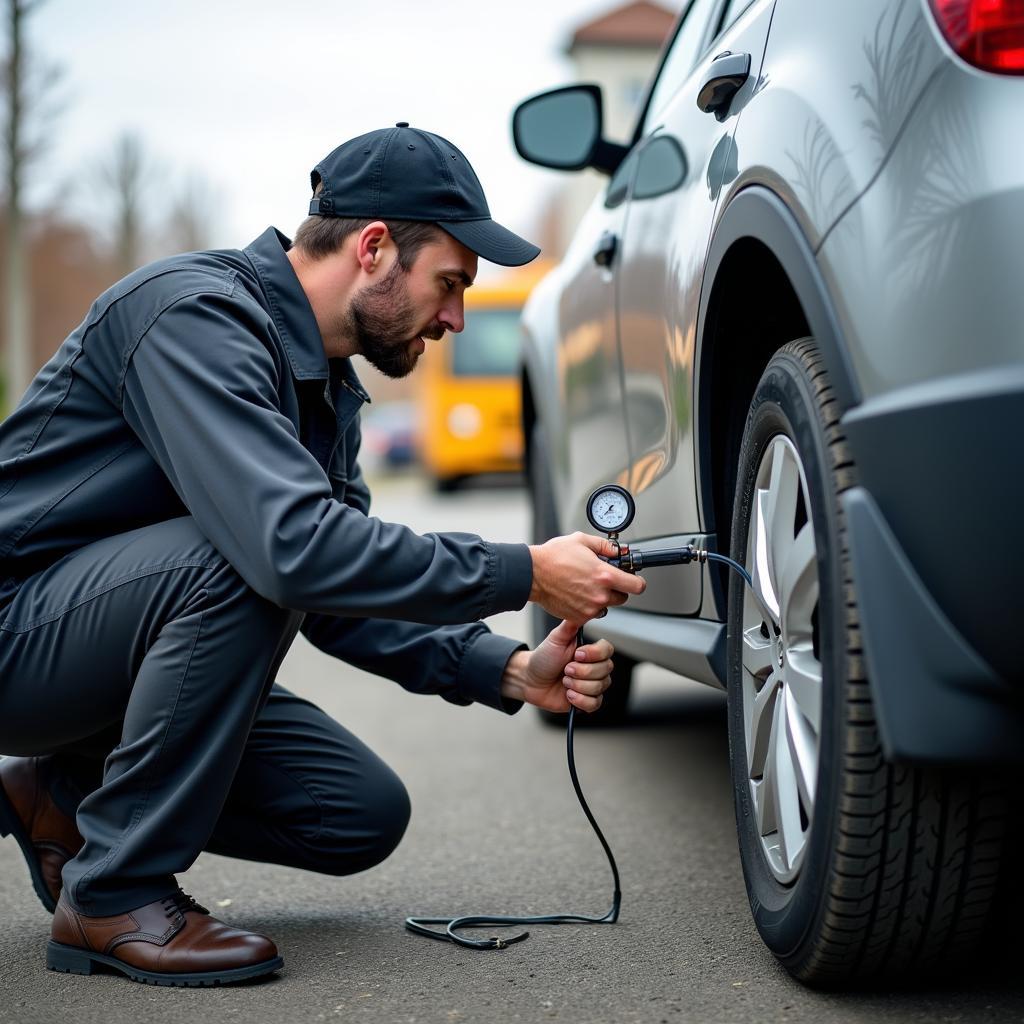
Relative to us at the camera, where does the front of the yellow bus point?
facing the viewer

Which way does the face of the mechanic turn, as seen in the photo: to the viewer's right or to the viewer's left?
to the viewer's right

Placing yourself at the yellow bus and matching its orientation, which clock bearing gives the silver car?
The silver car is roughly at 12 o'clock from the yellow bus.

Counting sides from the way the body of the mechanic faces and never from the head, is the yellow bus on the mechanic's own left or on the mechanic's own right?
on the mechanic's own left

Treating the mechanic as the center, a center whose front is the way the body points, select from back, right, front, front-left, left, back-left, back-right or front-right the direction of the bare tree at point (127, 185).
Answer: left

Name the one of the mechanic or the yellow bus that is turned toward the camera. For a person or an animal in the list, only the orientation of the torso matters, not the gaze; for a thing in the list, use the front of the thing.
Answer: the yellow bus

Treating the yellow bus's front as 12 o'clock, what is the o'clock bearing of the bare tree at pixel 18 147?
The bare tree is roughly at 4 o'clock from the yellow bus.

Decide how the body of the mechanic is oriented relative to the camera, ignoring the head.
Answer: to the viewer's right

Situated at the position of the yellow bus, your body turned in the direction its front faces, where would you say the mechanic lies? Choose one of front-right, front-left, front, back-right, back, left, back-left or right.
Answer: front

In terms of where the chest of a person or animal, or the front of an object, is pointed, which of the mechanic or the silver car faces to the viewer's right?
the mechanic

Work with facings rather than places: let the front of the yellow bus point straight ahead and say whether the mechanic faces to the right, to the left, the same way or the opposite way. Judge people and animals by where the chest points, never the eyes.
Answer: to the left

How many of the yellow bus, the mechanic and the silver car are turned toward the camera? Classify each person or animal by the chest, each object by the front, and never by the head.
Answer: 1

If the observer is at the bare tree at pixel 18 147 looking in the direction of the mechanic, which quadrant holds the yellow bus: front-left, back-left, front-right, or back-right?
front-left

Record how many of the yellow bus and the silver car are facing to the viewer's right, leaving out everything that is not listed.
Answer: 0
